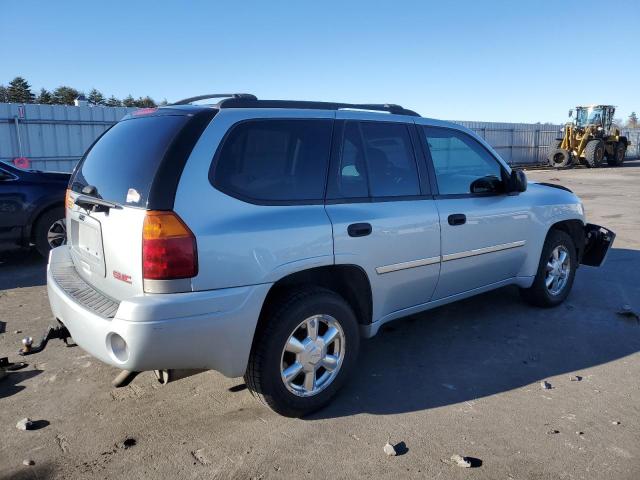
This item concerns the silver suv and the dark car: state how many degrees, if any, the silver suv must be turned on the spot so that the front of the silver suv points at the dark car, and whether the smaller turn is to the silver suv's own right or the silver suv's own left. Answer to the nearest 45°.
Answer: approximately 90° to the silver suv's own left

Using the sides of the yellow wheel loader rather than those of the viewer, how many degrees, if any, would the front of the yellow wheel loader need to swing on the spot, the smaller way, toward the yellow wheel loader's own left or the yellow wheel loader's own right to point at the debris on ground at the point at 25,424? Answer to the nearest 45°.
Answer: approximately 45° to the yellow wheel loader's own left

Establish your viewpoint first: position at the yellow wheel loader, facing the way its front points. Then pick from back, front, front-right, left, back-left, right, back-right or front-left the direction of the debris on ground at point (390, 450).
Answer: front-left

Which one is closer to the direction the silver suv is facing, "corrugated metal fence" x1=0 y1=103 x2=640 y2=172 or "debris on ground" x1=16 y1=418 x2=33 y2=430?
the corrugated metal fence

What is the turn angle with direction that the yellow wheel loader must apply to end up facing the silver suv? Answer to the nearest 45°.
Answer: approximately 45° to its left

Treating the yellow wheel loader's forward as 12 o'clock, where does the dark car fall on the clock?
The dark car is roughly at 11 o'clock from the yellow wheel loader.

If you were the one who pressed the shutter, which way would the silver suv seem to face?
facing away from the viewer and to the right of the viewer
